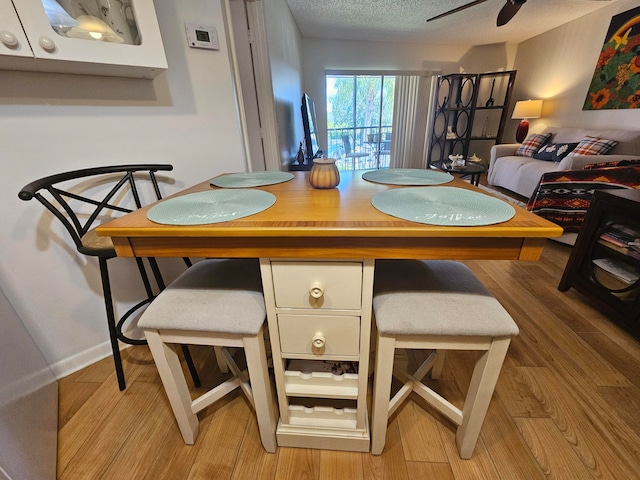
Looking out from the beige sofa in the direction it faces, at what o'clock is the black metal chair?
The black metal chair is roughly at 11 o'clock from the beige sofa.

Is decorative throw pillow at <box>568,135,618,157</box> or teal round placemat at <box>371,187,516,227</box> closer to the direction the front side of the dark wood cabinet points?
the teal round placemat

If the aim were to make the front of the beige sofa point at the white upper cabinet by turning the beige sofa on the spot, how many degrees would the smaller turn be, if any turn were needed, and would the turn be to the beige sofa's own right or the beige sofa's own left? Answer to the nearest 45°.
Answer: approximately 45° to the beige sofa's own left

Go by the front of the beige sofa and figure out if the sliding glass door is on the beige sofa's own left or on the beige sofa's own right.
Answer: on the beige sofa's own right

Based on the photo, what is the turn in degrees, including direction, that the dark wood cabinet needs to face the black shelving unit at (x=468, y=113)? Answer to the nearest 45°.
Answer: approximately 90° to its right

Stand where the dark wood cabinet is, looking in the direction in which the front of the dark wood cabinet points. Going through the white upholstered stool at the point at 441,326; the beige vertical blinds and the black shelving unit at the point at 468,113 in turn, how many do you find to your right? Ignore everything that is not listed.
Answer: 2

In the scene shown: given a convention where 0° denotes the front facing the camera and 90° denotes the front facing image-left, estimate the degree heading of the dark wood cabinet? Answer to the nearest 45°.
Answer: approximately 45°
